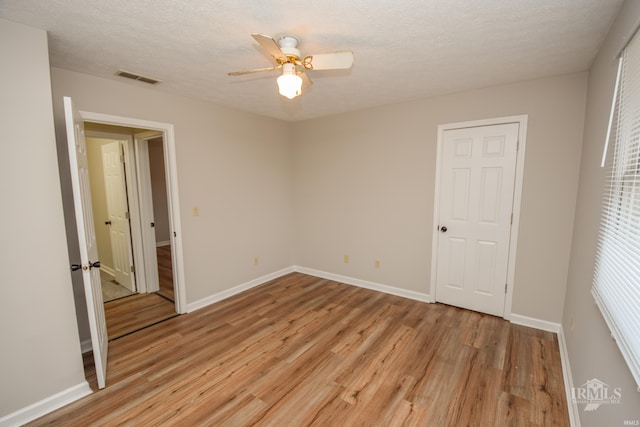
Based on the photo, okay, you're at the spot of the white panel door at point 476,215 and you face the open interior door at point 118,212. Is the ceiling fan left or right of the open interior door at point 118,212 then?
left

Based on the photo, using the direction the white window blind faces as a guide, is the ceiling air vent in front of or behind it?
in front

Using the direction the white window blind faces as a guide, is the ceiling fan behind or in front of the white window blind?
in front

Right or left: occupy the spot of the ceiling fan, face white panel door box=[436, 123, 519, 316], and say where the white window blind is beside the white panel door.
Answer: right

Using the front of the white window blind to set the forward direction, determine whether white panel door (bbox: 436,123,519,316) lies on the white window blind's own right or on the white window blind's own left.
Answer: on the white window blind's own right

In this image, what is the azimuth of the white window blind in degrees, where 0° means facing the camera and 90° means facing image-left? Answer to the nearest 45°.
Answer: approximately 90°
